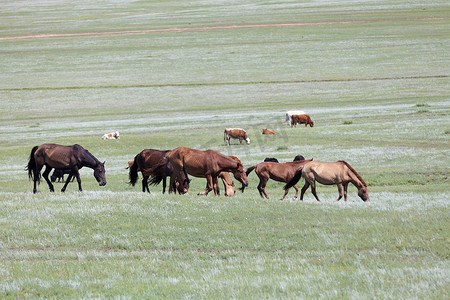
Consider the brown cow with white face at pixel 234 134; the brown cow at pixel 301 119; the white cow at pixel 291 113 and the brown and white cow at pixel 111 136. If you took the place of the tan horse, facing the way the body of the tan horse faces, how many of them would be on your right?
0

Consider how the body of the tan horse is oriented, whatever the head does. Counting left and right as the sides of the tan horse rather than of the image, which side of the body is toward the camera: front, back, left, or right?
right

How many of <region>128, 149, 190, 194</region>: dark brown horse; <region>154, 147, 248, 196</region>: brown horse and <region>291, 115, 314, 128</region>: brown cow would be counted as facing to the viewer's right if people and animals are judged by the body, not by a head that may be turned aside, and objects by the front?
3

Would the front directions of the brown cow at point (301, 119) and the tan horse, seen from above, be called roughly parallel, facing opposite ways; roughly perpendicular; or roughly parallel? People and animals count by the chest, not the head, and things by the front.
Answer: roughly parallel

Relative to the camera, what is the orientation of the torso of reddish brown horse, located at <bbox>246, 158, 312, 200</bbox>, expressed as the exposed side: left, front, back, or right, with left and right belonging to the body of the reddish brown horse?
right

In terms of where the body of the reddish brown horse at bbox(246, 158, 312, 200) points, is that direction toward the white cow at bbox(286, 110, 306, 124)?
no

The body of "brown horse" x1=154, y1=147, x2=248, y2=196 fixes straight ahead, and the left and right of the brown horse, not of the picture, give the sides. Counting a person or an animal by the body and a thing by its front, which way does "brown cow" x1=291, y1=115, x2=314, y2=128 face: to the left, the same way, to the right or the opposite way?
the same way

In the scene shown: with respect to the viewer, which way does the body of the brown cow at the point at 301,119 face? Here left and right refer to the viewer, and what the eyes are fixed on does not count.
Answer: facing to the right of the viewer

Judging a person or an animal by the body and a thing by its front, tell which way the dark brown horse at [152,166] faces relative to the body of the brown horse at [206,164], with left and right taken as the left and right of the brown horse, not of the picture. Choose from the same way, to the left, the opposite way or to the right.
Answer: the same way

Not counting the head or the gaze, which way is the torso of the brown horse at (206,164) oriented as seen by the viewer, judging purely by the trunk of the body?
to the viewer's right
